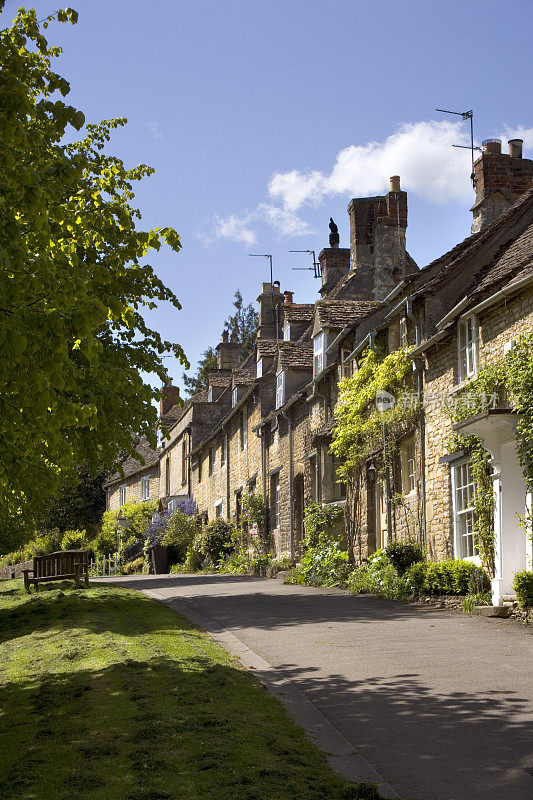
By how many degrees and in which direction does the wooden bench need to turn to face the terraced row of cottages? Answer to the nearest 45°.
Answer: approximately 90° to its left

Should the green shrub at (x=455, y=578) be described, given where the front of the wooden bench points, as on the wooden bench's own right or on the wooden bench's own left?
on the wooden bench's own left

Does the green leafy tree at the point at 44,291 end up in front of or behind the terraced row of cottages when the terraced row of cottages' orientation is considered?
in front

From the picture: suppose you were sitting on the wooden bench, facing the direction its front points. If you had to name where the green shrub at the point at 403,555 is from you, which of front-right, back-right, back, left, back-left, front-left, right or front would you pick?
left

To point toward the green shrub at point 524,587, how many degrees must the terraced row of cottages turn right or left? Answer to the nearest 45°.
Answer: approximately 45° to its left

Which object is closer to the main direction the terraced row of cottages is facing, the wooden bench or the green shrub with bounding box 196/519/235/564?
the wooden bench

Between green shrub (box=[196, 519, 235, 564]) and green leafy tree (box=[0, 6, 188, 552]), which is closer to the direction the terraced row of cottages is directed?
the green leafy tree

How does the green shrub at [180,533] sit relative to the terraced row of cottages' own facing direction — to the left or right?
on its right

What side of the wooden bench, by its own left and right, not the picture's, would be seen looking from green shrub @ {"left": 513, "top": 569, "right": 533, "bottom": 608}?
left

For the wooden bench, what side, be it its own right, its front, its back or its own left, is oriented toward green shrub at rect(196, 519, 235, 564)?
back

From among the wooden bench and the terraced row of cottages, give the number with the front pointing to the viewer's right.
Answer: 0
